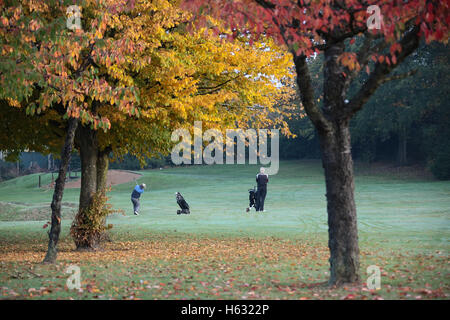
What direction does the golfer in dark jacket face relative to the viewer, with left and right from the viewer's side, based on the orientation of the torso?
facing away from the viewer

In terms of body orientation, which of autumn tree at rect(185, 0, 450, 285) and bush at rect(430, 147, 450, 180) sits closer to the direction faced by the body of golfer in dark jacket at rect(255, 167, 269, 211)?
the bush

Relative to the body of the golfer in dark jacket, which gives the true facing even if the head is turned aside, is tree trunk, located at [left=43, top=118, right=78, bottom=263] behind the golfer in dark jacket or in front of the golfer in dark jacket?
behind

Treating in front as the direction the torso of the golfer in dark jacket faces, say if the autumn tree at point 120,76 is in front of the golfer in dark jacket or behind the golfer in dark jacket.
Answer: behind

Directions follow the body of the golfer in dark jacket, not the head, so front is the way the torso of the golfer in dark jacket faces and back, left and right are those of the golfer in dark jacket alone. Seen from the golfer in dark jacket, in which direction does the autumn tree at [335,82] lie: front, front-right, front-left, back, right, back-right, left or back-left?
back
